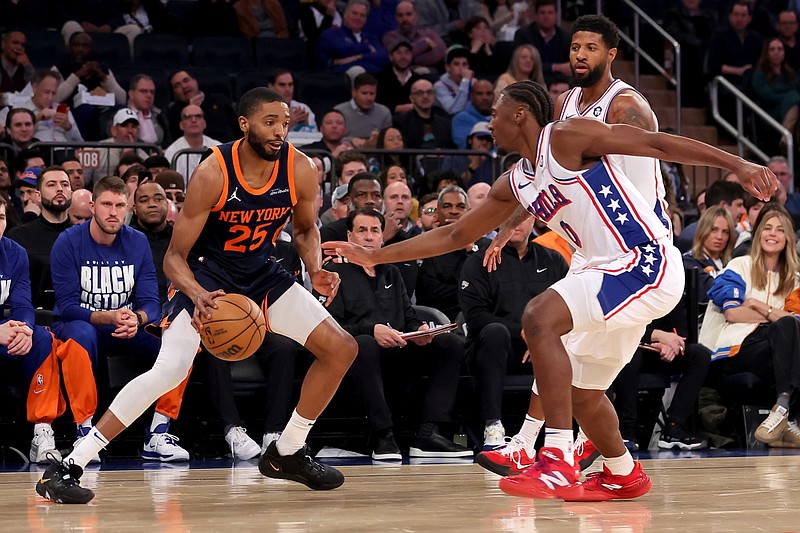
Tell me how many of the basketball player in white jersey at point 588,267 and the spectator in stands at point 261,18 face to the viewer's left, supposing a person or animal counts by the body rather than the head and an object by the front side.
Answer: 1

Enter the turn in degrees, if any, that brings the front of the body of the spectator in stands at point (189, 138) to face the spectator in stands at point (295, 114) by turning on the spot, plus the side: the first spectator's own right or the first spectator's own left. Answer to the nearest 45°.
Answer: approximately 135° to the first spectator's own left

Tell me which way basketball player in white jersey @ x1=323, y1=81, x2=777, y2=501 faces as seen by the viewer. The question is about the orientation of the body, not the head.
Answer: to the viewer's left

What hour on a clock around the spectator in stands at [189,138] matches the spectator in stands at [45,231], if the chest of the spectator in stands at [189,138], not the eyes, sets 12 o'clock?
the spectator in stands at [45,231] is roughly at 1 o'clock from the spectator in stands at [189,138].

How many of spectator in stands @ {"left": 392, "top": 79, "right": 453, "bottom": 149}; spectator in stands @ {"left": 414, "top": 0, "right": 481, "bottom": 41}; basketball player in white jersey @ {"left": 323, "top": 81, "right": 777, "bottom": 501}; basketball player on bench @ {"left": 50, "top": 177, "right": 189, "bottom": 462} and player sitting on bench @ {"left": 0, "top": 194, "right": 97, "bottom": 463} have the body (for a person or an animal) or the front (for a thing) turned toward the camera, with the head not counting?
4

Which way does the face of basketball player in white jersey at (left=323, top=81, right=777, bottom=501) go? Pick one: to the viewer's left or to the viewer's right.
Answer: to the viewer's left

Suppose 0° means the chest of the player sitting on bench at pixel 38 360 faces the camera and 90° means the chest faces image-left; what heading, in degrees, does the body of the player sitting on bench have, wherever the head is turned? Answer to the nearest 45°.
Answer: approximately 0°

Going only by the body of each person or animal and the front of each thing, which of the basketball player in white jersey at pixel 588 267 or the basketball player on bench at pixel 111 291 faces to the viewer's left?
the basketball player in white jersey

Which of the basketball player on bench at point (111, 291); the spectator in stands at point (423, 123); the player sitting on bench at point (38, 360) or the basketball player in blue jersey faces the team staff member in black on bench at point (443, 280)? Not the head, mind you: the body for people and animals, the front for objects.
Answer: the spectator in stands at point (423, 123)
